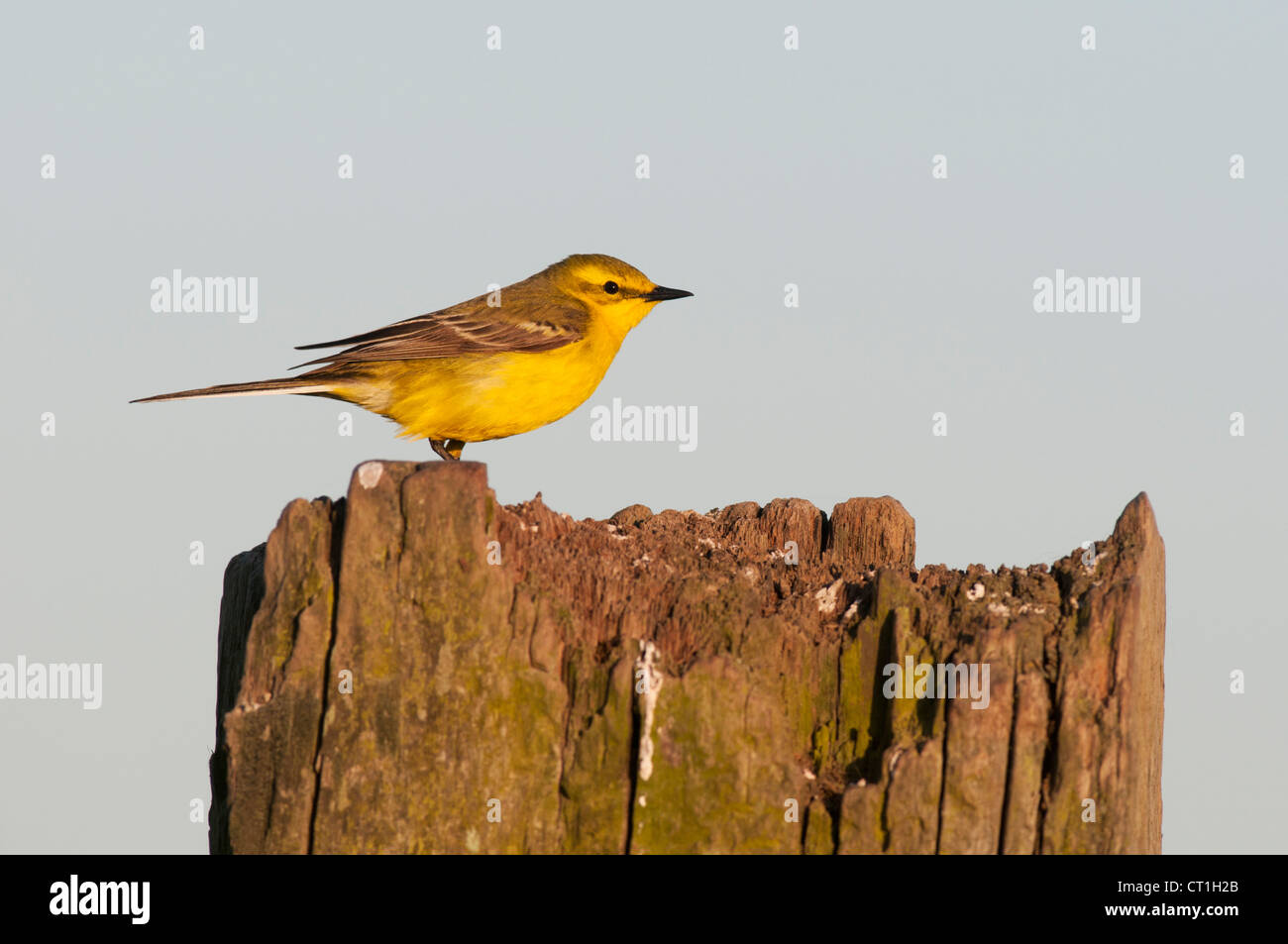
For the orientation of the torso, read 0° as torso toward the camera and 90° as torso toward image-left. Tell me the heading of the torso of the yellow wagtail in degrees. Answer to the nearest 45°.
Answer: approximately 270°
